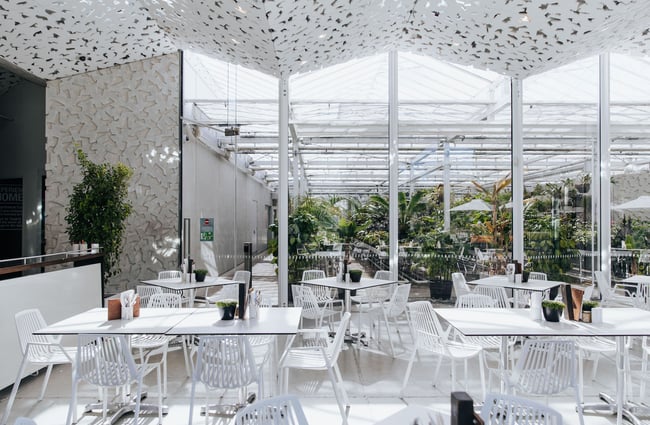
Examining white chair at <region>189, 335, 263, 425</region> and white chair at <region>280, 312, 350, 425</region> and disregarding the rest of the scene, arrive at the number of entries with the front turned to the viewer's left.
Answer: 1

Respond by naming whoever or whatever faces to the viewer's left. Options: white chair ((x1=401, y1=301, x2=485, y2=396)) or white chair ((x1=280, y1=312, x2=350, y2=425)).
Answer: white chair ((x1=280, y1=312, x2=350, y2=425))

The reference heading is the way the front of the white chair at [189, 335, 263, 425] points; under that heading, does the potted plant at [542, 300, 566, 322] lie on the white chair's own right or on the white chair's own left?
on the white chair's own right

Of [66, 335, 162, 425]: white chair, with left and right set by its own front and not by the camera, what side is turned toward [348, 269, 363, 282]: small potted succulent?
front

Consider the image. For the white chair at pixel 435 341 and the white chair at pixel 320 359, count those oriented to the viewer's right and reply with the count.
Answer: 1

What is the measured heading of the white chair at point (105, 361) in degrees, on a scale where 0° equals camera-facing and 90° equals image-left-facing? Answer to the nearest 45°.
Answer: approximately 225°

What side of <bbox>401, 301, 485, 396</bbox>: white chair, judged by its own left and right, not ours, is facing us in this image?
right

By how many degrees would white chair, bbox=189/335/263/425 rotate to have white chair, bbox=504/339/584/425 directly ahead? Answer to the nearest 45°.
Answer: approximately 90° to its right

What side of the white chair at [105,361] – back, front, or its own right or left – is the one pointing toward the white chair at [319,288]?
front

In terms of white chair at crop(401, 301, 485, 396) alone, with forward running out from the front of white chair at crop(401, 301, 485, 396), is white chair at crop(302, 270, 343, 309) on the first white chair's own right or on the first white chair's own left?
on the first white chair's own left

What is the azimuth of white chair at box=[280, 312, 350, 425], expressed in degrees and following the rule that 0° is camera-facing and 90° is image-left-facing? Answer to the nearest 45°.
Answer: approximately 90°

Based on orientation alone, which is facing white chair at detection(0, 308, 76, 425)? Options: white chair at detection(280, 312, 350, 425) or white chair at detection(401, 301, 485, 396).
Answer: white chair at detection(280, 312, 350, 425)

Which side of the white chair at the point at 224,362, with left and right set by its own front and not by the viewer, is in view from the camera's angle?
back

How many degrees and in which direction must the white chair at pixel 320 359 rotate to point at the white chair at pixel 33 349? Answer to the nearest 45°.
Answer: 0° — it already faces it

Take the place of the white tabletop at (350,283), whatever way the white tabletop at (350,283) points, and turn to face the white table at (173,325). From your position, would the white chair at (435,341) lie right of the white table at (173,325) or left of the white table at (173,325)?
left
